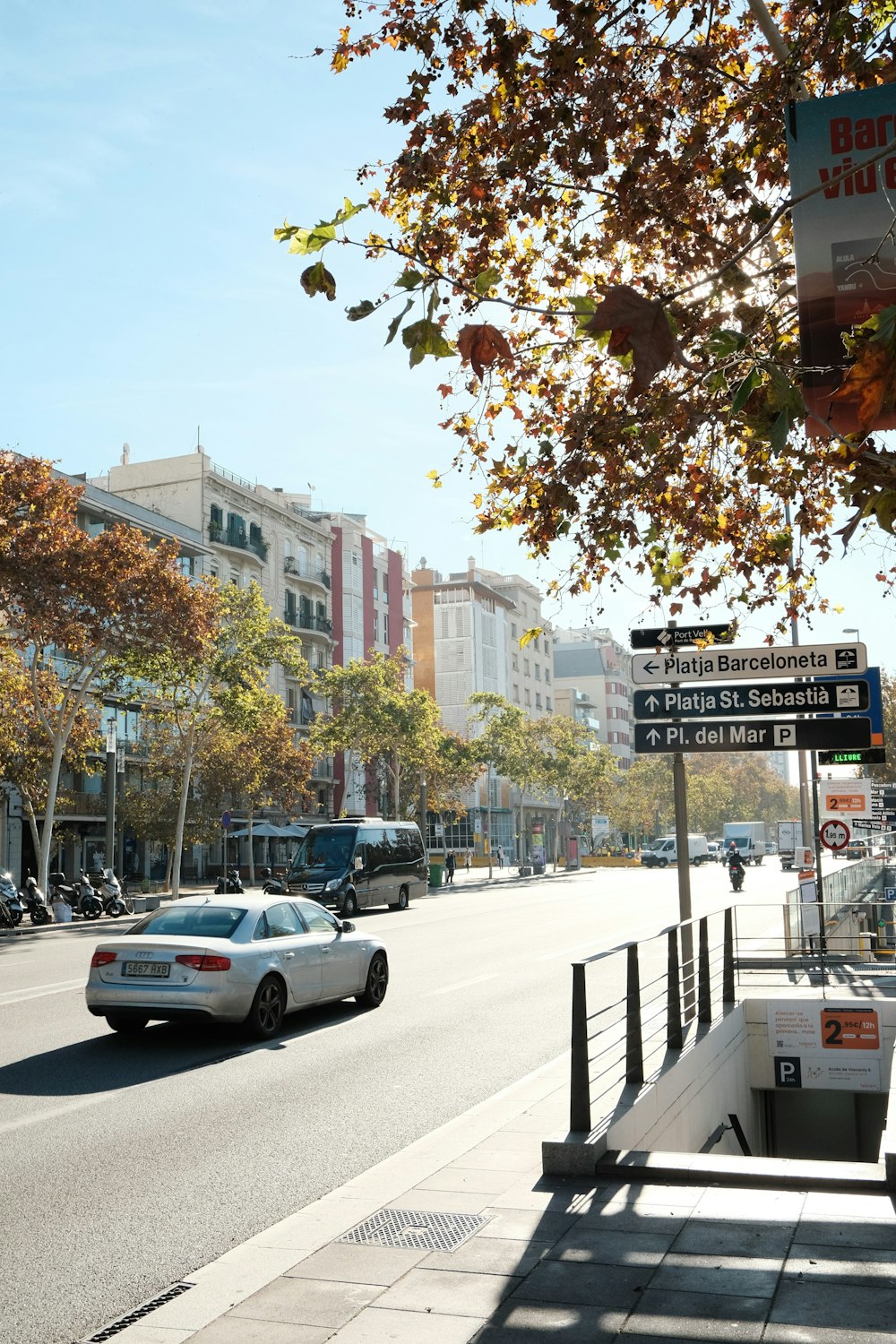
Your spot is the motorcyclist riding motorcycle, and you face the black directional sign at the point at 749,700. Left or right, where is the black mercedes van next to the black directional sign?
right

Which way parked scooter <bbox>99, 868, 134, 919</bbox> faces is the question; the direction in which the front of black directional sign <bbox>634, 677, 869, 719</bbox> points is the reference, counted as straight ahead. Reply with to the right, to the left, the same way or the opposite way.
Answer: to the left

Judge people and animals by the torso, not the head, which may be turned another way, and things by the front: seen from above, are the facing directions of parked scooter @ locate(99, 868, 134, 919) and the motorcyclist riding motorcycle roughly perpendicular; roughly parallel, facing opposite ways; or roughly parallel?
roughly perpendicular

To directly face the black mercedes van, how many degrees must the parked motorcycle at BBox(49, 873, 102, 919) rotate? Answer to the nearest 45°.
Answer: approximately 45° to its left

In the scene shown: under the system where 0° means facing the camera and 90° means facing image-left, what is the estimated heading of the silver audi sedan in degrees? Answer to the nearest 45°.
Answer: approximately 225°

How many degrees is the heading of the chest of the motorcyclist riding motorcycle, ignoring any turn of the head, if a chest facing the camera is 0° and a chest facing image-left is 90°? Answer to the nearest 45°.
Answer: approximately 180°

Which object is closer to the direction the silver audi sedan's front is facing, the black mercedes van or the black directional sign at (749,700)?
the black mercedes van

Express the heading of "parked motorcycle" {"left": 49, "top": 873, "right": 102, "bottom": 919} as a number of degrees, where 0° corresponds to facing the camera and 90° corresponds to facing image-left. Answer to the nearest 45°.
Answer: approximately 315°
